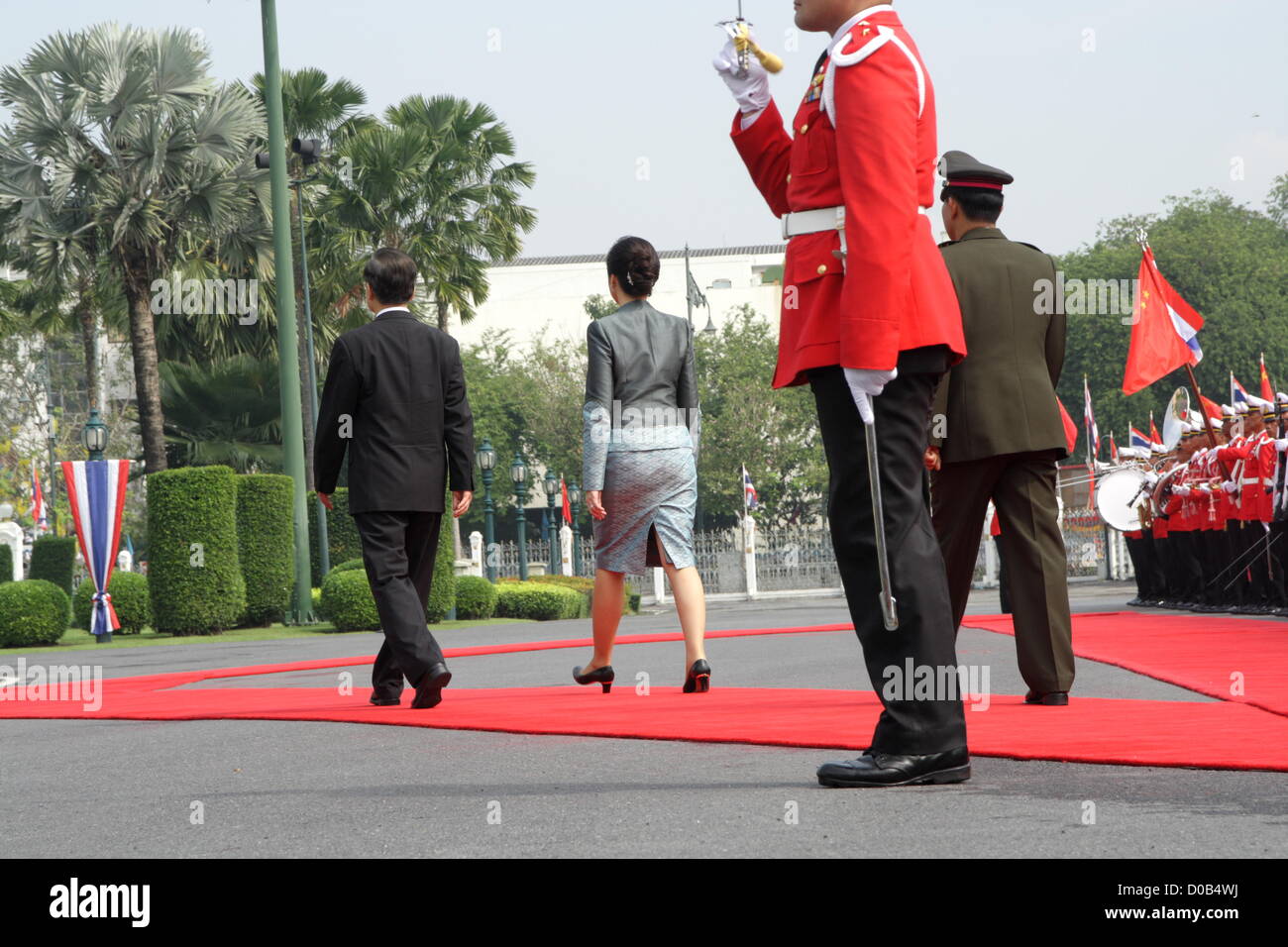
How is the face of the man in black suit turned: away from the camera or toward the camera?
away from the camera

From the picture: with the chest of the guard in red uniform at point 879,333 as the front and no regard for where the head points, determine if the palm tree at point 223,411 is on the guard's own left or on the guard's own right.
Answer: on the guard's own right

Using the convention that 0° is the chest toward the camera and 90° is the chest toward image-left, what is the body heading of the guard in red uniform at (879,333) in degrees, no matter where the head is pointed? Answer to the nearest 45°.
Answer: approximately 90°

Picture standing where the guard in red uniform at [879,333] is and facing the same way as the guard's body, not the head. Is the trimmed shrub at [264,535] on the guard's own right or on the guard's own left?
on the guard's own right

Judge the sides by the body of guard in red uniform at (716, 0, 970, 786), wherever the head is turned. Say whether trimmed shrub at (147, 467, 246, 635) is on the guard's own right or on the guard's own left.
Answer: on the guard's own right

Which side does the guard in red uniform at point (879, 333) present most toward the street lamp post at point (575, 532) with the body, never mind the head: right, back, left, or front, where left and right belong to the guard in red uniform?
right

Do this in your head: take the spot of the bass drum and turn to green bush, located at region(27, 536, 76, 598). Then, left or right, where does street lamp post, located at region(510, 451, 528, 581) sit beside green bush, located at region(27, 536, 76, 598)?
right

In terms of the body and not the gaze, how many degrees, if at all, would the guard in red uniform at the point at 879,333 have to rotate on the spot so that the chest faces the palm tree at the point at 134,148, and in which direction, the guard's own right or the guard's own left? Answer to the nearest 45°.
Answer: approximately 45° to the guard's own right

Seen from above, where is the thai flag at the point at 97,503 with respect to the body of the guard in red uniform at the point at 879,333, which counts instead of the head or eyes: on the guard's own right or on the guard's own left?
on the guard's own right

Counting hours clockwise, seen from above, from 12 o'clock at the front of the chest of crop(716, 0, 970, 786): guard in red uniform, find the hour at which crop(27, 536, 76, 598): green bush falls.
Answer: The green bush is roughly at 2 o'clock from the guard in red uniform.

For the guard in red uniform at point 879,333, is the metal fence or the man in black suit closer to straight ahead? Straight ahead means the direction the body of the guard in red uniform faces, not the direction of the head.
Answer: the man in black suit
